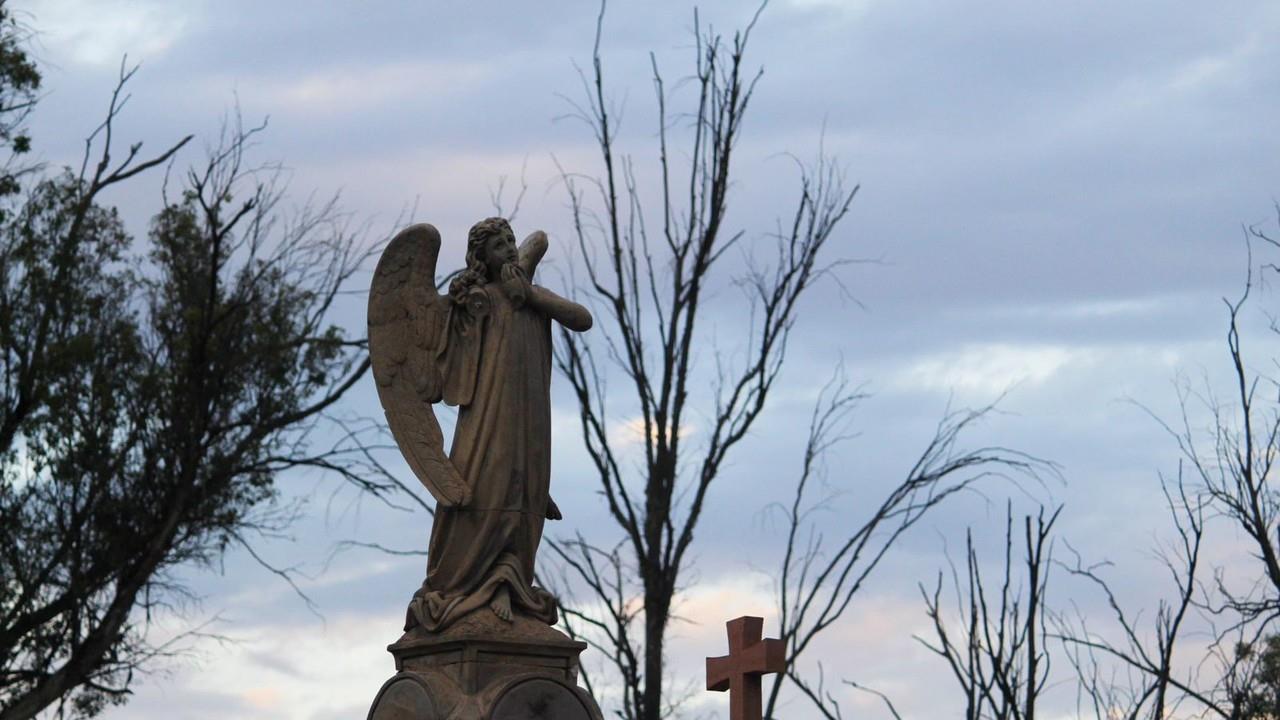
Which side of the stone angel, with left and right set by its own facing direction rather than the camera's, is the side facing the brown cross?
left

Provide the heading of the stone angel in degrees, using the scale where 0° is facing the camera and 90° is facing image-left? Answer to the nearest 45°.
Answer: approximately 315°
